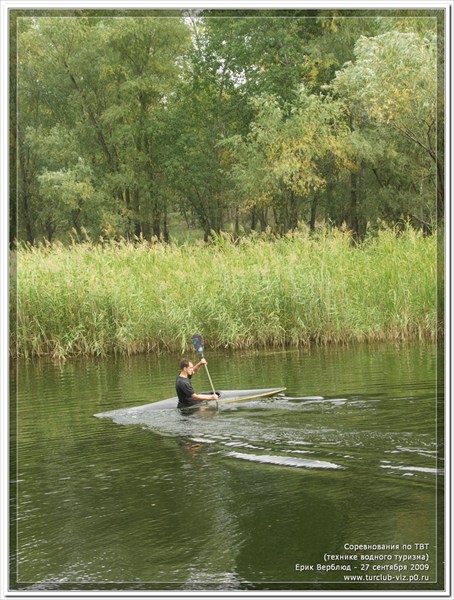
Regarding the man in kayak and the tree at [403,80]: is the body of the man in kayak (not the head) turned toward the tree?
no
